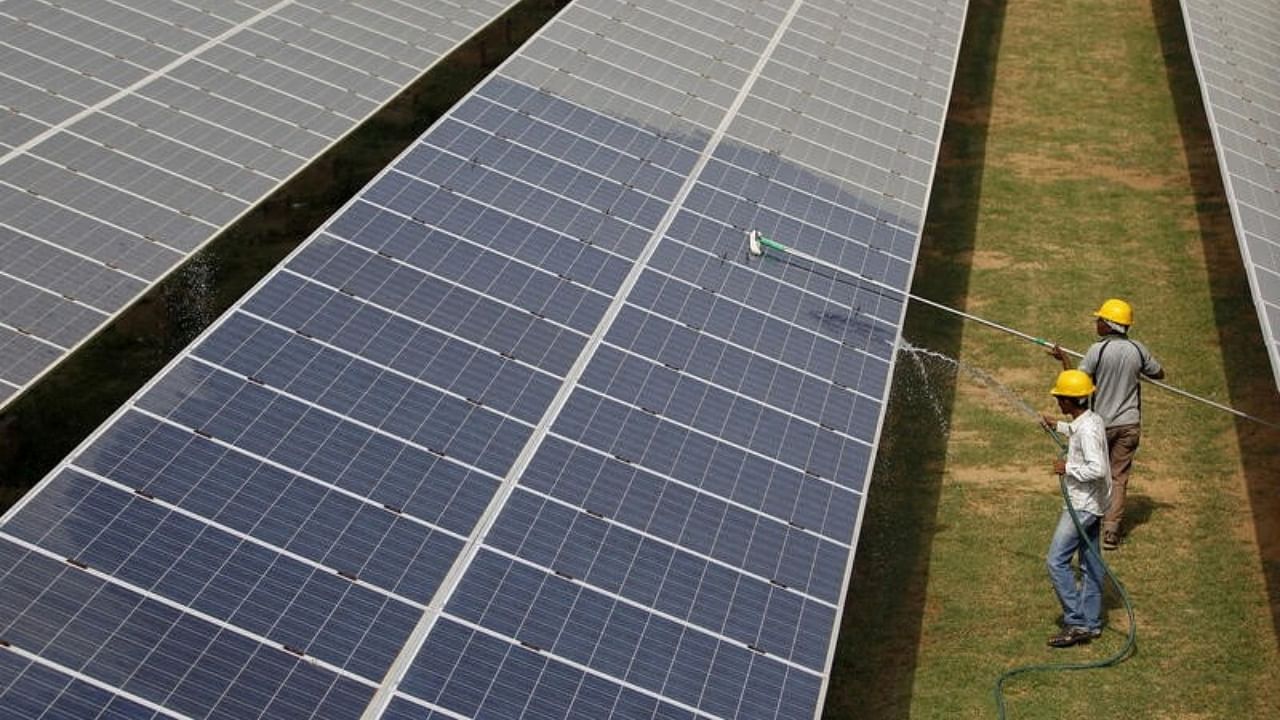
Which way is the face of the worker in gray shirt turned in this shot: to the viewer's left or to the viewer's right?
to the viewer's left

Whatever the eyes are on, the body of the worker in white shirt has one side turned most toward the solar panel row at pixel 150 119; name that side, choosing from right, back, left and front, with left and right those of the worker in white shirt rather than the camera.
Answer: front

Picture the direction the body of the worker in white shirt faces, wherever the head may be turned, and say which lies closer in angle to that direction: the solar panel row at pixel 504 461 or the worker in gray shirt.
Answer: the solar panel row

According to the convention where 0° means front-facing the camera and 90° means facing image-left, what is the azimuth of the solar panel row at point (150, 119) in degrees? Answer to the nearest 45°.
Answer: approximately 315°

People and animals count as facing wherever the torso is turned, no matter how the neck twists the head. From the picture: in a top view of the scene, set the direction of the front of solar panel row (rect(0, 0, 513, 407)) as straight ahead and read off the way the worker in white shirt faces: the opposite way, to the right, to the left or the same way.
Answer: the opposite way

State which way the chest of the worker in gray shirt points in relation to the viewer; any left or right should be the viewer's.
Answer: facing away from the viewer and to the left of the viewer

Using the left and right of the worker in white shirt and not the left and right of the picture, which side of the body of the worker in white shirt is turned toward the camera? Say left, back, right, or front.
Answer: left

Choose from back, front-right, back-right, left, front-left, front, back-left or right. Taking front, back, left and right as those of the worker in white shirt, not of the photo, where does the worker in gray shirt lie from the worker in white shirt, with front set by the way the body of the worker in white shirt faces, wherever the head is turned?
right

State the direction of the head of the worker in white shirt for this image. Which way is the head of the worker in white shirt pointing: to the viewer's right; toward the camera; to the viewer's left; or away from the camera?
to the viewer's left

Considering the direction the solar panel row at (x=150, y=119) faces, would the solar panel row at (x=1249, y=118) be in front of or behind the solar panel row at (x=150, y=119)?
in front
